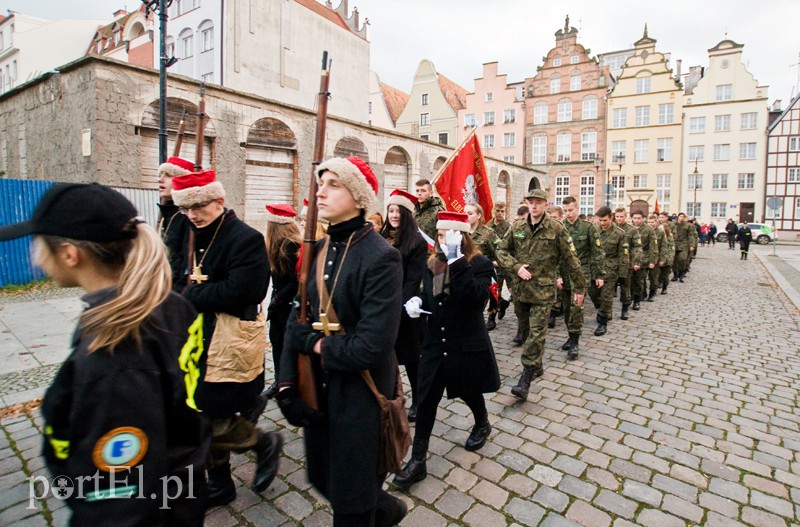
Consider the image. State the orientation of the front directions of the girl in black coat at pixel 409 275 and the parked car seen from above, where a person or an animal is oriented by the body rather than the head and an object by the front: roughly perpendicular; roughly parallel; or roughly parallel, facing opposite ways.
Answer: roughly perpendicular

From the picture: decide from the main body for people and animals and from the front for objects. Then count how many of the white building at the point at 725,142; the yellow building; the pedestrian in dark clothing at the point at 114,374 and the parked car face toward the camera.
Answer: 2

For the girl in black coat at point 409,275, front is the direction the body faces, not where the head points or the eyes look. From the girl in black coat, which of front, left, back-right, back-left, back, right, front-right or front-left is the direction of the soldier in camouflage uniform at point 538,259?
back

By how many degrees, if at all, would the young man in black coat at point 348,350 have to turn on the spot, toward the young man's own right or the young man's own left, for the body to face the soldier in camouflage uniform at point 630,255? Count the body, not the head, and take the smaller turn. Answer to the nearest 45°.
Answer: approximately 180°

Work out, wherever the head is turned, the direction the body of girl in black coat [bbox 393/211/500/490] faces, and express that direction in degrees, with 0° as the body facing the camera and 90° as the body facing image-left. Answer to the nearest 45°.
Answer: approximately 45°

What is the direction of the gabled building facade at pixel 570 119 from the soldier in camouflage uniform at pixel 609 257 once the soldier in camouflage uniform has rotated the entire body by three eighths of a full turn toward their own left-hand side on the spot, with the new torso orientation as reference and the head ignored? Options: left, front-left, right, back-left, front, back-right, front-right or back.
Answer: left

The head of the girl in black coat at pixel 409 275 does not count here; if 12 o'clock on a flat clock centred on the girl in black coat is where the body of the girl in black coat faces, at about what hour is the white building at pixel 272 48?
The white building is roughly at 4 o'clock from the girl in black coat.

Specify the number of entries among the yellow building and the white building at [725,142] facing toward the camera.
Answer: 2

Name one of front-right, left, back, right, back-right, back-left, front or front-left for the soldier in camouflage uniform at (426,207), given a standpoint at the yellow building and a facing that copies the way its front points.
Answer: front

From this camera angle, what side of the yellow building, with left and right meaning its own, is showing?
front

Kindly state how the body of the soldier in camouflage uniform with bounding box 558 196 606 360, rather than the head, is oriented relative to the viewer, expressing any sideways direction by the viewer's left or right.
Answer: facing the viewer and to the left of the viewer
